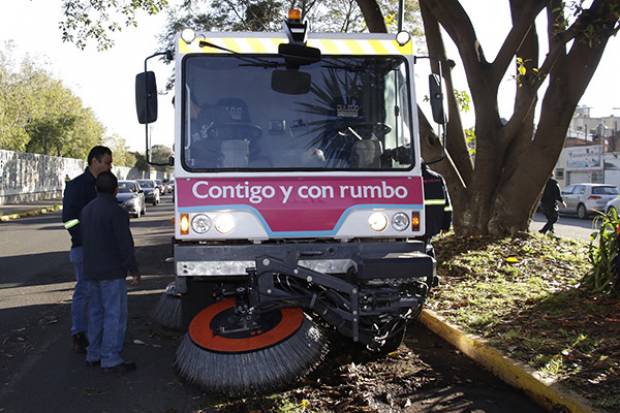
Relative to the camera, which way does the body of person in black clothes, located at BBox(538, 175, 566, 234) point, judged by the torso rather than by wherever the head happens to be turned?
to the viewer's right

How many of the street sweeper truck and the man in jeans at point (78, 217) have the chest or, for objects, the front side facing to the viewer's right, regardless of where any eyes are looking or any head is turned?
1

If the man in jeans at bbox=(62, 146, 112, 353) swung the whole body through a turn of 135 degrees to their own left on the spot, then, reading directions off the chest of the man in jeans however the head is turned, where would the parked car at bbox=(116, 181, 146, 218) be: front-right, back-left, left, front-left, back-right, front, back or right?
front-right

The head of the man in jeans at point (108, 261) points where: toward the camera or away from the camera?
away from the camera

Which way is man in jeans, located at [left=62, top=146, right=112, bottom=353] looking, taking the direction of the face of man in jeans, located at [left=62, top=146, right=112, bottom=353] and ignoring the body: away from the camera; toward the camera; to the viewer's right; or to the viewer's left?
to the viewer's right

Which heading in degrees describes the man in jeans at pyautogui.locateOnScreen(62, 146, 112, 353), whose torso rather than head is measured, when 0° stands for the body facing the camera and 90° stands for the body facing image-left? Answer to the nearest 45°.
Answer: approximately 270°

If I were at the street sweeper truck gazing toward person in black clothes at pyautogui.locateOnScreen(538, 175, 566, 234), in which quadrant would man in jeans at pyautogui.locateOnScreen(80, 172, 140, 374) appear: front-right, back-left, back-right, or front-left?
back-left

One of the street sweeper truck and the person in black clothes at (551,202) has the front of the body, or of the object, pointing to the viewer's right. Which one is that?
the person in black clothes

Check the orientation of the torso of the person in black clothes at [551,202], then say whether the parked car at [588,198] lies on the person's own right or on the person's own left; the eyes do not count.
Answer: on the person's own left

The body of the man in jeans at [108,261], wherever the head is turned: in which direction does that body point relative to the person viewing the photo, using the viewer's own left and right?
facing away from the viewer and to the right of the viewer
